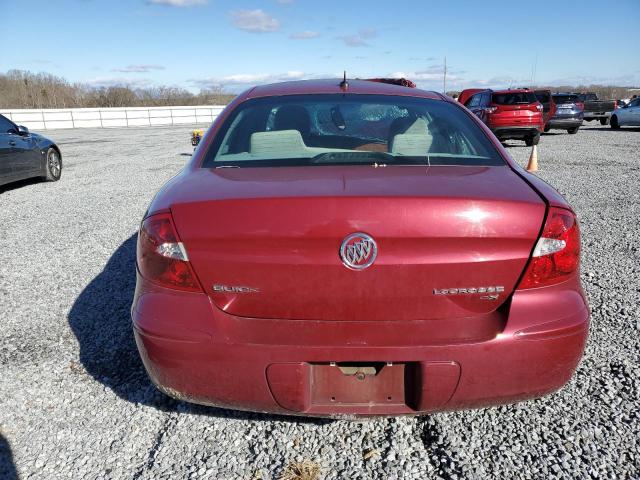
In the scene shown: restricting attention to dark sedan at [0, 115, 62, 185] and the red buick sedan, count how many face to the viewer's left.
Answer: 0

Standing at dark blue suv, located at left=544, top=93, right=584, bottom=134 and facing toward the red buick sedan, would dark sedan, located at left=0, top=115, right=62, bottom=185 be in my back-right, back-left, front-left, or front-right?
front-right

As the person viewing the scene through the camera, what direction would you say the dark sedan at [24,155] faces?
facing away from the viewer and to the right of the viewer

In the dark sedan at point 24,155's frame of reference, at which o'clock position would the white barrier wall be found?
The white barrier wall is roughly at 11 o'clock from the dark sedan.

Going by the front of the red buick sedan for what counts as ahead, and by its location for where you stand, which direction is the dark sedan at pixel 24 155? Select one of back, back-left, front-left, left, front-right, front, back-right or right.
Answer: front-left

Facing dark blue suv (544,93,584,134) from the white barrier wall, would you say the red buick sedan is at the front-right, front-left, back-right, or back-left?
front-right

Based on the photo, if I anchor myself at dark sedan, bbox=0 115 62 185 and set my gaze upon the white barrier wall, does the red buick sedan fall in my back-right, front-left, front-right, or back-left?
back-right

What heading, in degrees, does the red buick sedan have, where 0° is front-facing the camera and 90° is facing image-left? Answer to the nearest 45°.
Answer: approximately 180°

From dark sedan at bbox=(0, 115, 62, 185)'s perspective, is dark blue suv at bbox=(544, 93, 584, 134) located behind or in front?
in front

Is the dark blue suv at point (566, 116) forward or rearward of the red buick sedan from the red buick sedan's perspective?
forward

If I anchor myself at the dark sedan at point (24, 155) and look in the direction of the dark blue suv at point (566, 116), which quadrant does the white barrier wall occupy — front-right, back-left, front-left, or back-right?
front-left
